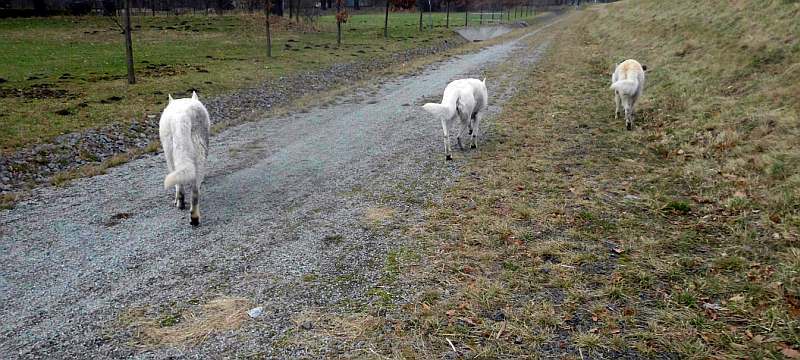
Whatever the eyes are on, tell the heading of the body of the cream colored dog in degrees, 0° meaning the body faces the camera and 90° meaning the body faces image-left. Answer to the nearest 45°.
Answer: approximately 180°

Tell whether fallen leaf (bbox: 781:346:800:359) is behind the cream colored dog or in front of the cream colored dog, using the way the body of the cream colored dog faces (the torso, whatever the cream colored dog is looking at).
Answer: behind

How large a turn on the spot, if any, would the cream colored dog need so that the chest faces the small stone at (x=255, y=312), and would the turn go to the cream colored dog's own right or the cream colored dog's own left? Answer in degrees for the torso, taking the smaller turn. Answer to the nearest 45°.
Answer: approximately 180°

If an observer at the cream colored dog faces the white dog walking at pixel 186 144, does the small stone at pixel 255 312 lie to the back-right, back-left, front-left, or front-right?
front-left

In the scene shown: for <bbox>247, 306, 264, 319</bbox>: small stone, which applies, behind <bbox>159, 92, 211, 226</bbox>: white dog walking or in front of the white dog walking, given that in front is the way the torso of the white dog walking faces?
behind

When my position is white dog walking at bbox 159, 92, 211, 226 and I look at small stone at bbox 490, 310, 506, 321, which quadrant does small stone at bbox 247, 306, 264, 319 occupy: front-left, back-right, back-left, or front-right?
front-right

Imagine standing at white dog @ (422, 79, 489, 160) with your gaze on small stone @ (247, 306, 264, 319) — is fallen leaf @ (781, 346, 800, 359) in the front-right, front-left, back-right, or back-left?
front-left

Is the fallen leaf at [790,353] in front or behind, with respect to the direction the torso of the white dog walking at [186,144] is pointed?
behind

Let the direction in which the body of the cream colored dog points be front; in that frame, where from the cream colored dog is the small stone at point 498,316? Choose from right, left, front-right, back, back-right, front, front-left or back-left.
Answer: back

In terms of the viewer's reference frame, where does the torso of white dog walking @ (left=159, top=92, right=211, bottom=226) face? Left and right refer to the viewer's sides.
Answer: facing away from the viewer

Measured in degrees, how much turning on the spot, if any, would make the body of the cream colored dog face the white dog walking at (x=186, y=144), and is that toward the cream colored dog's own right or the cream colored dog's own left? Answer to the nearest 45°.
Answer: approximately 135° to the cream colored dog's own left

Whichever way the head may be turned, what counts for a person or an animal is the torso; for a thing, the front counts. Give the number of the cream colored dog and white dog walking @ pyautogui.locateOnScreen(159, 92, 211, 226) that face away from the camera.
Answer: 2

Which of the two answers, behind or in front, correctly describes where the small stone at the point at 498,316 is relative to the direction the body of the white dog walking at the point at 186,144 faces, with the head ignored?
behind

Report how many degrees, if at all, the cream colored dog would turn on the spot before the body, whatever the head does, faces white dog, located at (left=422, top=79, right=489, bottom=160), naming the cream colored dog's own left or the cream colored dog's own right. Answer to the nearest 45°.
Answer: approximately 135° to the cream colored dog's own left
